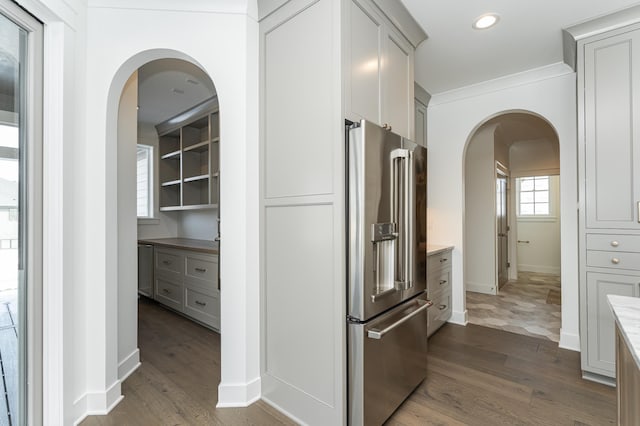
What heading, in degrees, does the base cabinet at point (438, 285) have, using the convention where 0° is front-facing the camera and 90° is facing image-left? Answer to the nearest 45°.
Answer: approximately 315°

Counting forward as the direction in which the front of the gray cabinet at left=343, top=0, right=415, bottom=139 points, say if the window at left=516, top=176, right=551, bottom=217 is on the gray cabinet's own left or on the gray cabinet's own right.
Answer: on the gray cabinet's own left

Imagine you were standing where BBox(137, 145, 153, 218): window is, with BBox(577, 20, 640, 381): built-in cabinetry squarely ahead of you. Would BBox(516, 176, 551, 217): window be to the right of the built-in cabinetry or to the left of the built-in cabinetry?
left

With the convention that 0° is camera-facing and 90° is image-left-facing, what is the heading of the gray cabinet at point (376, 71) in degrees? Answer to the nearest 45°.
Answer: approximately 315°

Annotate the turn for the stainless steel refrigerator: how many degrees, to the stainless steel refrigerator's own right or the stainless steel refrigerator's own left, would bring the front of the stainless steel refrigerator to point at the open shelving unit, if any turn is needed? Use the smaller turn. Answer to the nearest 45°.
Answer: approximately 180°

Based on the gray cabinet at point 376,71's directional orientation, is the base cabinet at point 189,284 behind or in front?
behind

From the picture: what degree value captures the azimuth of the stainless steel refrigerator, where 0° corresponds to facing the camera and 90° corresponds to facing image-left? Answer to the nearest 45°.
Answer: approximately 315°

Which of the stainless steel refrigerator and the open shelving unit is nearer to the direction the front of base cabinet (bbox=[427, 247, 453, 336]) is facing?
the stainless steel refrigerator
